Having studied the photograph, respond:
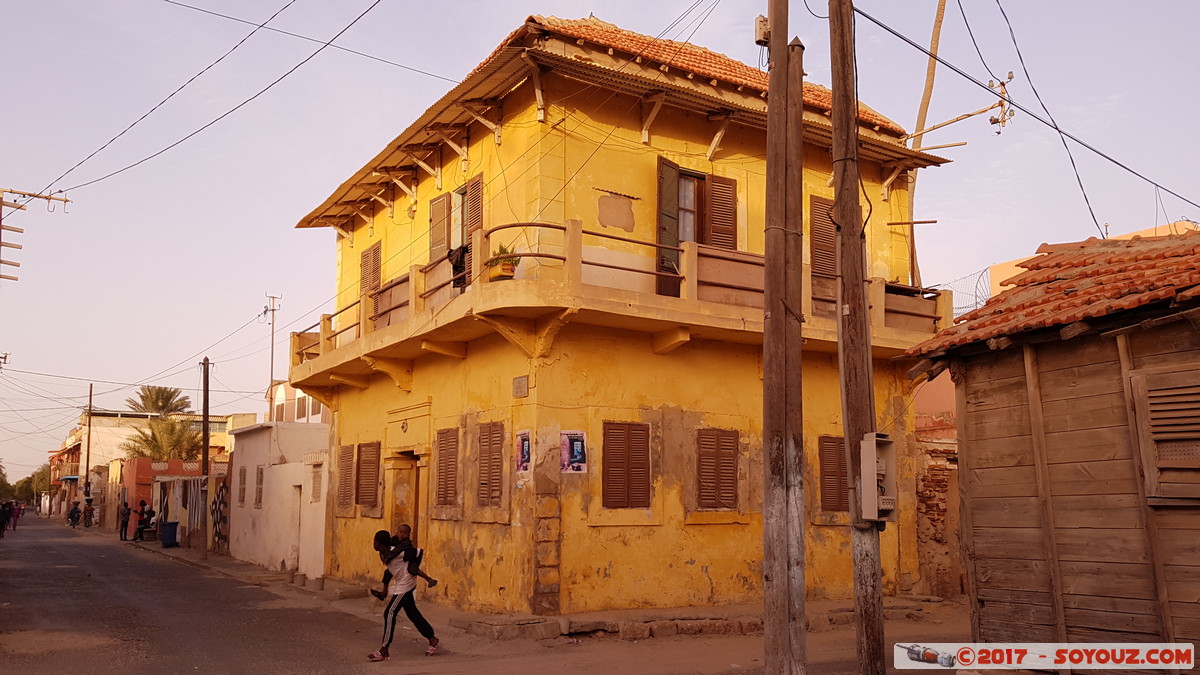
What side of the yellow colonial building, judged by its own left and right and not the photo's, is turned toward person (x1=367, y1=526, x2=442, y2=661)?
front

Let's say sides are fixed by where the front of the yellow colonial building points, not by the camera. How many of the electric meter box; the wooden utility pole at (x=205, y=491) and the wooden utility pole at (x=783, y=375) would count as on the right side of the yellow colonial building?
1

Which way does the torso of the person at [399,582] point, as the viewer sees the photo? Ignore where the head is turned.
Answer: to the viewer's left

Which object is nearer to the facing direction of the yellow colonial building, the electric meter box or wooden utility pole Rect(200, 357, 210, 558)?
the electric meter box

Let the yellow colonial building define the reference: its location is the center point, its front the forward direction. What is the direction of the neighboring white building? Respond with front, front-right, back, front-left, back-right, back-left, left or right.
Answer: right

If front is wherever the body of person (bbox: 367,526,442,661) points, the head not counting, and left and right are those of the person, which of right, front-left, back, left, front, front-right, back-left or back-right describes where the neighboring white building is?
right

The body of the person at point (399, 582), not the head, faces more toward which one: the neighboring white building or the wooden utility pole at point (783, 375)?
the neighboring white building

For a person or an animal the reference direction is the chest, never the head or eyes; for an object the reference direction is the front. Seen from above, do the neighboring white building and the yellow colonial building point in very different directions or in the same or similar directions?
same or similar directions

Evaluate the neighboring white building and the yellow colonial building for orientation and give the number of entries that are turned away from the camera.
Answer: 0

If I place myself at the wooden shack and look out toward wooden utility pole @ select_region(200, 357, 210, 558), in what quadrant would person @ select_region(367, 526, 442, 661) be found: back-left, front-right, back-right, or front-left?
front-left

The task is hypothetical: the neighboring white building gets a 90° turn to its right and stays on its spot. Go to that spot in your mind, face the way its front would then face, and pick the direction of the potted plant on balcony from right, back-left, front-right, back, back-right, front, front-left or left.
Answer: back-left

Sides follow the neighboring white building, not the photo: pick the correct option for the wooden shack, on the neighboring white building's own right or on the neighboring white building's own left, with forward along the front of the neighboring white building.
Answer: on the neighboring white building's own left

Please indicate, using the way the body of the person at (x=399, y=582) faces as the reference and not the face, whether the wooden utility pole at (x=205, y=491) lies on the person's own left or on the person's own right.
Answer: on the person's own right

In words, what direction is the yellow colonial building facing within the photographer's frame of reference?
facing the viewer and to the left of the viewer

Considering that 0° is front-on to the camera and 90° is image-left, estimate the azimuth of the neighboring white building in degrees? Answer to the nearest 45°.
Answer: approximately 45°
